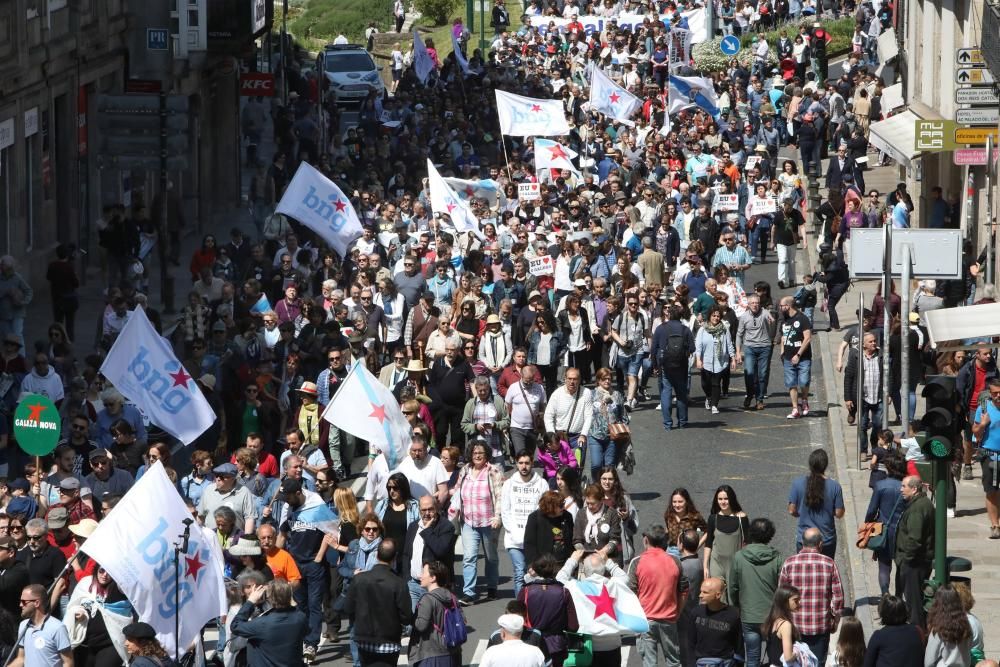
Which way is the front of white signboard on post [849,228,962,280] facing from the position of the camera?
facing away from the viewer

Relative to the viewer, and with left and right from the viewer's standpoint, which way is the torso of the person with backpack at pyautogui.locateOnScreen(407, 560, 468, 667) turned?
facing away from the viewer and to the left of the viewer

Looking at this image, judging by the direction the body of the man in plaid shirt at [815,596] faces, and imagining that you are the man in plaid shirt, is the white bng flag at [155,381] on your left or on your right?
on your left

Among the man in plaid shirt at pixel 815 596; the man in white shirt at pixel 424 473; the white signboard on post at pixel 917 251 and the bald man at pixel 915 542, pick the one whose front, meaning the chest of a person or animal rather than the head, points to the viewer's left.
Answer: the bald man

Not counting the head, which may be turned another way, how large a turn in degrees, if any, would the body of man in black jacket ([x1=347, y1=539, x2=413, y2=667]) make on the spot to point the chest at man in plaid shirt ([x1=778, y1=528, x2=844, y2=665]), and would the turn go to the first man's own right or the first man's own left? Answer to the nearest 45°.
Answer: approximately 90° to the first man's own right

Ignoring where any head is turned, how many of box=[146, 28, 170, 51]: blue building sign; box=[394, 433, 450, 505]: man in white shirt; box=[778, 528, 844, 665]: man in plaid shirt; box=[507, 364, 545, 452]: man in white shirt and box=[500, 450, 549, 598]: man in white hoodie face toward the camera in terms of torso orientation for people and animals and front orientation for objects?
4

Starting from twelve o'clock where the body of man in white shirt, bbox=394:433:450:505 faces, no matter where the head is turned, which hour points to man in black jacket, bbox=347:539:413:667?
The man in black jacket is roughly at 12 o'clock from the man in white shirt.

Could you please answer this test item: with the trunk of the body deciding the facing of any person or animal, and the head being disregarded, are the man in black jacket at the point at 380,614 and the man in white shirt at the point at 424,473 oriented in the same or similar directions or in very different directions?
very different directions

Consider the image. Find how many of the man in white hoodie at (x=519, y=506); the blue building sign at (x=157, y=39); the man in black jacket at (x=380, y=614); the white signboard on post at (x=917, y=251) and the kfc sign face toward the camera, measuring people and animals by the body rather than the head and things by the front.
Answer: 3

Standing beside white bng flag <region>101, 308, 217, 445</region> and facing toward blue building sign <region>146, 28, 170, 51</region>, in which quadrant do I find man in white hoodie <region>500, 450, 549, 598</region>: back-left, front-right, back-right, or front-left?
back-right

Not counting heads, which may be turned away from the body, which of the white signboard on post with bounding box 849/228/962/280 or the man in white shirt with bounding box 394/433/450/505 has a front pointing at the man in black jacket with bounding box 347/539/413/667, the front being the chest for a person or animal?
the man in white shirt

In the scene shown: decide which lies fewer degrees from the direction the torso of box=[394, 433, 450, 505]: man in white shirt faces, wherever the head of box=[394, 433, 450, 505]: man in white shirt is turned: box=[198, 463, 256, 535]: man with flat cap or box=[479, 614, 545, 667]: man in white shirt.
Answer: the man in white shirt

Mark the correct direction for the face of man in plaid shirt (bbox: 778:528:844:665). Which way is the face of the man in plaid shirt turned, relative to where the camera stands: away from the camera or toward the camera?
away from the camera

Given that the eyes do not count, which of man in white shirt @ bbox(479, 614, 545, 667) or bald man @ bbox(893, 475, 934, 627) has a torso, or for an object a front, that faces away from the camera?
the man in white shirt
